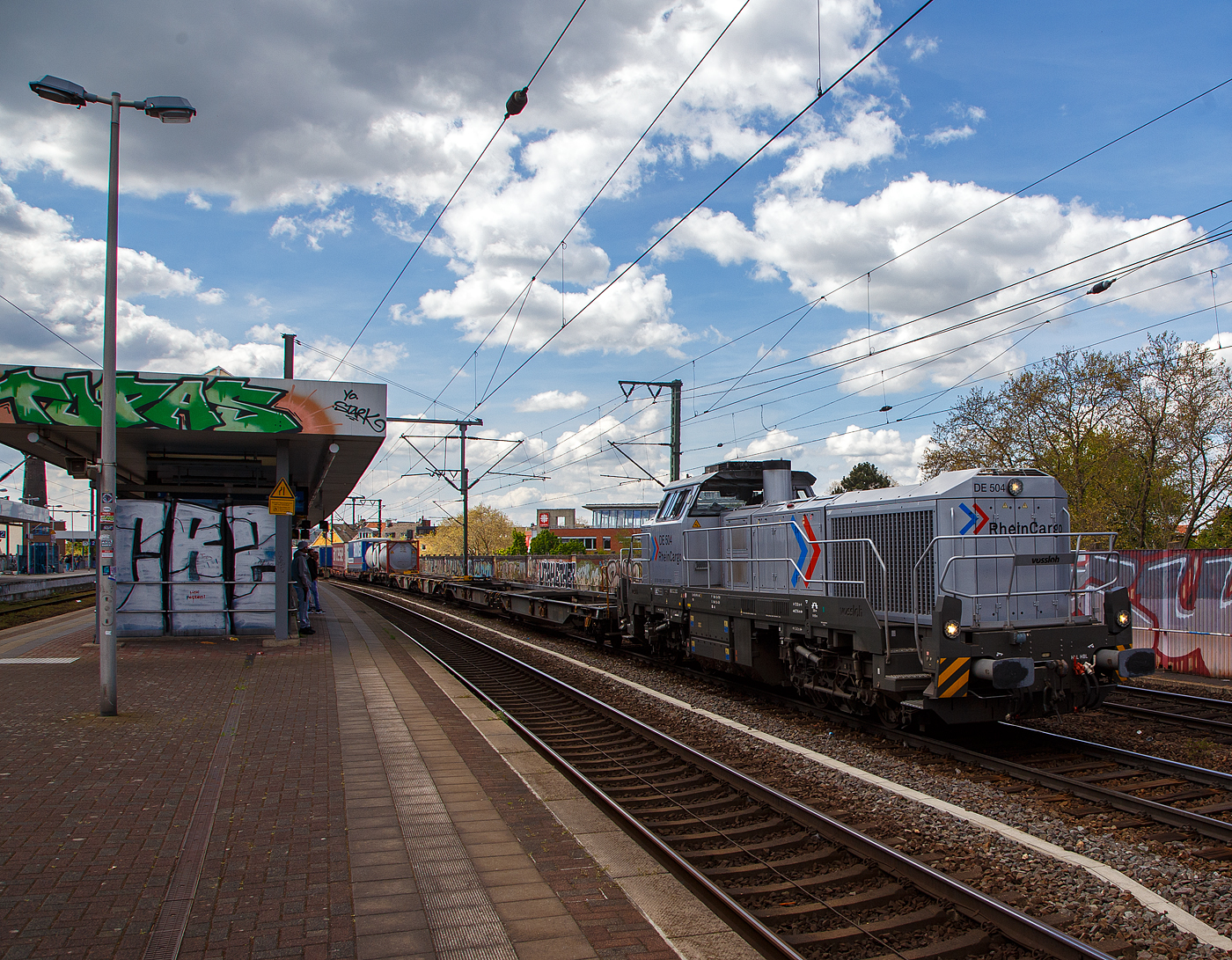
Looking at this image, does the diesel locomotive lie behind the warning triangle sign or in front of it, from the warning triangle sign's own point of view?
in front

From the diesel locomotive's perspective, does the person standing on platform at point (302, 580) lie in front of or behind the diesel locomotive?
behind

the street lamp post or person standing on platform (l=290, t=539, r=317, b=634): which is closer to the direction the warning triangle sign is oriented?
the street lamp post

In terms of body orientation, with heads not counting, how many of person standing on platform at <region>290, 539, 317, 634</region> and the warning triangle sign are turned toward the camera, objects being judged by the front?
1

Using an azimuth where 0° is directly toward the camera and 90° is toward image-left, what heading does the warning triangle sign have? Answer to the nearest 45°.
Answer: approximately 0°

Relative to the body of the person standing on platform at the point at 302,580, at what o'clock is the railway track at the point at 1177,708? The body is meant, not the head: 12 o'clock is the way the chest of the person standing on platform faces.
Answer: The railway track is roughly at 2 o'clock from the person standing on platform.

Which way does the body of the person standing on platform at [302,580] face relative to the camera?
to the viewer's right

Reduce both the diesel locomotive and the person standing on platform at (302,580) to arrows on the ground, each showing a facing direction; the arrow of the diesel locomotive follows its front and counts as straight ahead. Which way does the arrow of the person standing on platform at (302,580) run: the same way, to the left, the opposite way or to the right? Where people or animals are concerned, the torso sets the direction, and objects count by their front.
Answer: to the left

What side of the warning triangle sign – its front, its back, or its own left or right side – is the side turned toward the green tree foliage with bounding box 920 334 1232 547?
left
